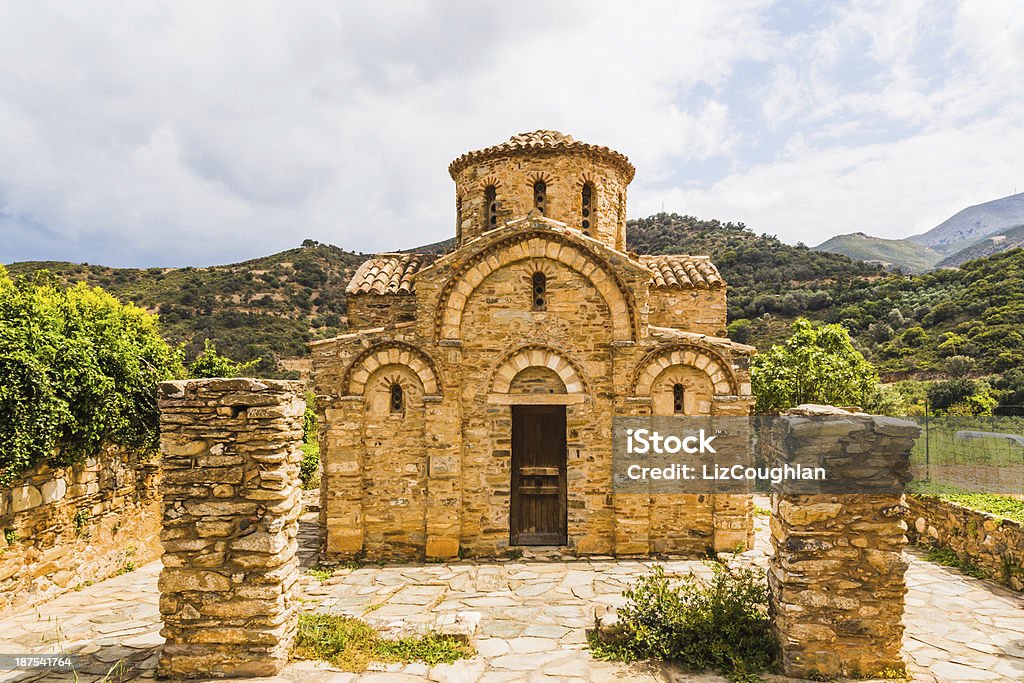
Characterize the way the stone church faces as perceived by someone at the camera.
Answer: facing the viewer

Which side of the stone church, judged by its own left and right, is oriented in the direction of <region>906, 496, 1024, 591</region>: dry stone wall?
left

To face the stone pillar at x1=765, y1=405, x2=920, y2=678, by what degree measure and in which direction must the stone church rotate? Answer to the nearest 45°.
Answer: approximately 45° to its left

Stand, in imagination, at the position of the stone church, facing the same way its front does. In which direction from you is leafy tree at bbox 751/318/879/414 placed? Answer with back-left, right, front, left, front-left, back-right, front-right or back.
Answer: back-left

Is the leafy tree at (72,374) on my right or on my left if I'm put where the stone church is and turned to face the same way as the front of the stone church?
on my right

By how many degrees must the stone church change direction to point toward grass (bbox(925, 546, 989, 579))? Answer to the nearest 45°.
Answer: approximately 90° to its left

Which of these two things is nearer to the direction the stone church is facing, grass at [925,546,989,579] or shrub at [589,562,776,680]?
the shrub

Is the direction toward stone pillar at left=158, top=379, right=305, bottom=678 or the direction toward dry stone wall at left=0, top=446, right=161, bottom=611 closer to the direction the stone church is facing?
the stone pillar

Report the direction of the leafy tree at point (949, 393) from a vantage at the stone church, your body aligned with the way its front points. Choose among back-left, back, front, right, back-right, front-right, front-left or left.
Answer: back-left

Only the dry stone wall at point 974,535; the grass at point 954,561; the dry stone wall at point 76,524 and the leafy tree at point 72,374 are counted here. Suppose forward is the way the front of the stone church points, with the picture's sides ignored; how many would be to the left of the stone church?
2

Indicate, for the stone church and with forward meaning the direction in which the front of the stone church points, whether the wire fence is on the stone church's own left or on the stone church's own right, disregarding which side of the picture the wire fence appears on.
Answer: on the stone church's own left

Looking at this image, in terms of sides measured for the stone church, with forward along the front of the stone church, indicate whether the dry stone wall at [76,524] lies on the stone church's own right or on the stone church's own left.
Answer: on the stone church's own right
